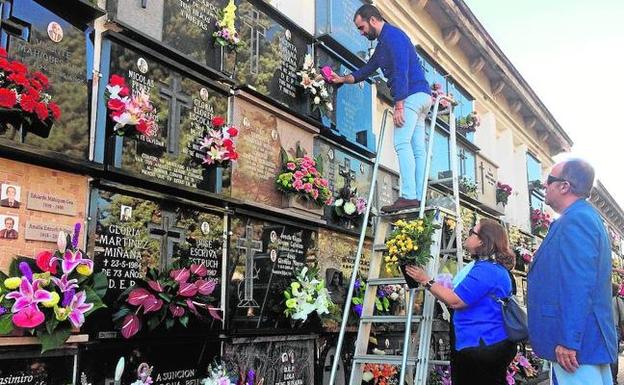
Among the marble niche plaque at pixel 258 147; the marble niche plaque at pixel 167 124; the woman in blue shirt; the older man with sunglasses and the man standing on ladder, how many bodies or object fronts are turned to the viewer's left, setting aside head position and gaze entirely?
3

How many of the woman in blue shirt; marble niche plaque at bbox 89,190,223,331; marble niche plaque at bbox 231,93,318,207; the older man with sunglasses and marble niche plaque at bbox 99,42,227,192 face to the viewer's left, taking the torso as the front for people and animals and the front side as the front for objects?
2

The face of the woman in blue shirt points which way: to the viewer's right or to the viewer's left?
to the viewer's left

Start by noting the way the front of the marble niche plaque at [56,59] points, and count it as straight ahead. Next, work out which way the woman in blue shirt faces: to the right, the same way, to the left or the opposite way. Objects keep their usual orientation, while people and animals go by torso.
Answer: the opposite way

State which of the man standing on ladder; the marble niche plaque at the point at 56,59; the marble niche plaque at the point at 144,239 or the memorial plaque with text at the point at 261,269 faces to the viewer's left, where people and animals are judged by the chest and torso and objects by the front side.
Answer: the man standing on ladder

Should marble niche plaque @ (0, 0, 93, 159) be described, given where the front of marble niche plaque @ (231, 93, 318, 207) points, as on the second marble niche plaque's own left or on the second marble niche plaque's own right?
on the second marble niche plaque's own right

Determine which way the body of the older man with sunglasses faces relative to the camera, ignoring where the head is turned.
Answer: to the viewer's left

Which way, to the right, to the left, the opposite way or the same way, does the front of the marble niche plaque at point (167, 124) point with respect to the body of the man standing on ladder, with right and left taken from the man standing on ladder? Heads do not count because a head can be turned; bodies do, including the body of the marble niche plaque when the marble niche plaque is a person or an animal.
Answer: the opposite way

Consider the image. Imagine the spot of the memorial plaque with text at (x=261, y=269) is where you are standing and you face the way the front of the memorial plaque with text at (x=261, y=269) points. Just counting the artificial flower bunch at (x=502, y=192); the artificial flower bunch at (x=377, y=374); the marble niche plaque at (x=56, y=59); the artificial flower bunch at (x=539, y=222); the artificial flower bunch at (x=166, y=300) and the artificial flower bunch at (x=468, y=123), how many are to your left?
4

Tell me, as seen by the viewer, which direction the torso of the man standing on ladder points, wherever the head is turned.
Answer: to the viewer's left

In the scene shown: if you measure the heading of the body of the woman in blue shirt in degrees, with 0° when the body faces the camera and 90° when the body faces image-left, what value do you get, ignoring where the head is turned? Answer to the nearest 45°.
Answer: approximately 90°
